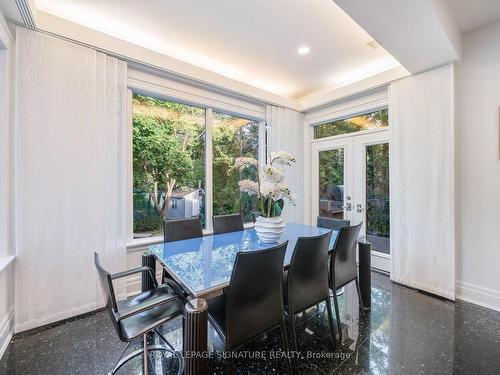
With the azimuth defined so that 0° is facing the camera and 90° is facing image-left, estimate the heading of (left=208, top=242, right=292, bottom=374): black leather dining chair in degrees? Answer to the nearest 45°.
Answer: approximately 135°

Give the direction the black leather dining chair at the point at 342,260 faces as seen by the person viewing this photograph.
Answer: facing away from the viewer and to the left of the viewer

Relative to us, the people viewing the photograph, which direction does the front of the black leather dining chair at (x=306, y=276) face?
facing away from the viewer and to the left of the viewer

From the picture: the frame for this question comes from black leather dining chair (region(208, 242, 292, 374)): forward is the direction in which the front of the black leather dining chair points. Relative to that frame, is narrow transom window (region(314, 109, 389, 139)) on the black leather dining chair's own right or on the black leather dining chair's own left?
on the black leather dining chair's own right

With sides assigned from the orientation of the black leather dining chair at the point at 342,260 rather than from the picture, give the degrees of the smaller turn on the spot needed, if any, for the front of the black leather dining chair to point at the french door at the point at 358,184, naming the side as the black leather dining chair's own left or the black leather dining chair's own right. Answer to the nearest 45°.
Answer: approximately 45° to the black leather dining chair's own right

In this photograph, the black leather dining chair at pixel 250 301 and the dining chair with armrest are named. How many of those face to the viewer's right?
1

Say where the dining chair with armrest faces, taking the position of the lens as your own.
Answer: facing to the right of the viewer
